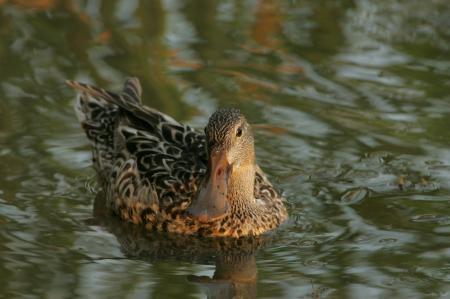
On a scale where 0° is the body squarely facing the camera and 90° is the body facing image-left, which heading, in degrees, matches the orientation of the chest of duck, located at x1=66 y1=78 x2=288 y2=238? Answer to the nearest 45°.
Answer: approximately 315°
